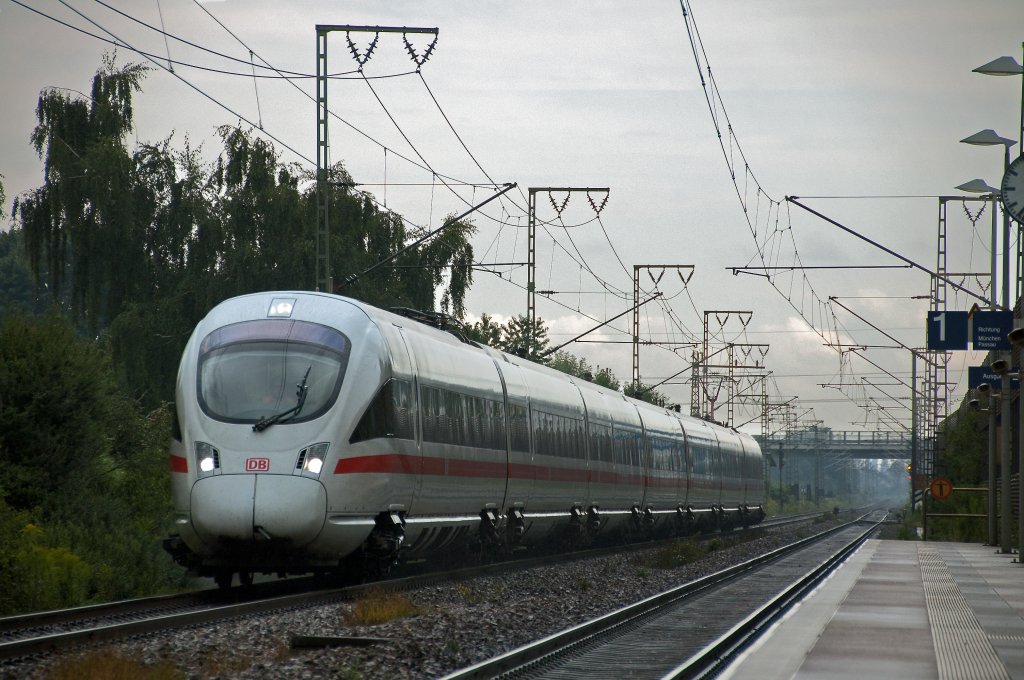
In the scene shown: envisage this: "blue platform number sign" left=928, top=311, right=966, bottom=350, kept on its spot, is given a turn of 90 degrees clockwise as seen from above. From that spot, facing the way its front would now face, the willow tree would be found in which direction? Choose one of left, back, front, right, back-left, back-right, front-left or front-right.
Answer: front

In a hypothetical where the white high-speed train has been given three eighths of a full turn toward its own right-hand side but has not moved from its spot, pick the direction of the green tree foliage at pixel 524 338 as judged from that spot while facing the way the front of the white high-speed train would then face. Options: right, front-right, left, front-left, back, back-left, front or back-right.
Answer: front

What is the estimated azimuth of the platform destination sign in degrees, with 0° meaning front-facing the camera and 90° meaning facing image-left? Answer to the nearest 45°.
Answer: approximately 0°

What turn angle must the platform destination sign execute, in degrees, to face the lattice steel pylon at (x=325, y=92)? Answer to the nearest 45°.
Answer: approximately 90° to its right

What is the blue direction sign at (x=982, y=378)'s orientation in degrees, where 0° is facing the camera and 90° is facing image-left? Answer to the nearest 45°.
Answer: approximately 0°

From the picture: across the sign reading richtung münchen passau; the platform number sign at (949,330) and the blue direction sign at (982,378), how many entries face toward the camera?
3

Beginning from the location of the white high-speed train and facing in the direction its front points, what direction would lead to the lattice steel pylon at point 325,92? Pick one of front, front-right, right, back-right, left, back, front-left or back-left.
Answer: back-right

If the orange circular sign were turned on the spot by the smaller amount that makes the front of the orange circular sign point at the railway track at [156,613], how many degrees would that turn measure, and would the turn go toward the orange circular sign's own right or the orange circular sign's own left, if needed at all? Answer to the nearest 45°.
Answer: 0° — it already faces it

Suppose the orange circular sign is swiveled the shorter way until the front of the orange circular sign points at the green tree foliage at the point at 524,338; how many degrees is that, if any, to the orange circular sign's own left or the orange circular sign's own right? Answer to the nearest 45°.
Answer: approximately 90° to the orange circular sign's own right

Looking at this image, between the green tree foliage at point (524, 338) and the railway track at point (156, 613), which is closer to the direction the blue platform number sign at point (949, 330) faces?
the railway track

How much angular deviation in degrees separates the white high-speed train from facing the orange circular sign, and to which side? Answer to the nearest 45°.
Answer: approximately 180°

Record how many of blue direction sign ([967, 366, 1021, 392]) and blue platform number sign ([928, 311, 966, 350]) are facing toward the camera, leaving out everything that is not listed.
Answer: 2
